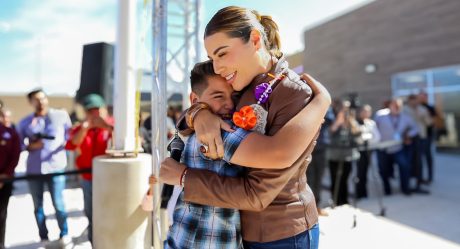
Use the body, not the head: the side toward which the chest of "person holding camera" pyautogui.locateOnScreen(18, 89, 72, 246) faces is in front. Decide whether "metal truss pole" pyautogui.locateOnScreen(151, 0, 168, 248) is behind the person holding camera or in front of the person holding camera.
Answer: in front

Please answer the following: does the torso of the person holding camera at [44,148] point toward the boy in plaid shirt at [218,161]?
yes

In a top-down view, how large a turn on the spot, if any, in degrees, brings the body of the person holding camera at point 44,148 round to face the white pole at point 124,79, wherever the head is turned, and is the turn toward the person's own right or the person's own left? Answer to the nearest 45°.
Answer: approximately 45° to the person's own left

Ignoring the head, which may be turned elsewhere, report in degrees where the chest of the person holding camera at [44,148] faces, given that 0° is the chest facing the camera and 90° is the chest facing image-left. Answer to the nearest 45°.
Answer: approximately 0°

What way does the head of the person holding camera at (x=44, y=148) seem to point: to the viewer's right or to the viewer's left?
to the viewer's right

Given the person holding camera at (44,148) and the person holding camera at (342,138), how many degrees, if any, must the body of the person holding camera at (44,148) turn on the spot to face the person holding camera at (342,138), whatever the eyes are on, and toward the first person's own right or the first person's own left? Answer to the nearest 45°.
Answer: approximately 90° to the first person's own left

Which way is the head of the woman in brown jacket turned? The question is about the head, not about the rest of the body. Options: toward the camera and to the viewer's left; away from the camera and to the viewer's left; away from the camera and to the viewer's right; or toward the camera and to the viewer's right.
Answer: toward the camera and to the viewer's left

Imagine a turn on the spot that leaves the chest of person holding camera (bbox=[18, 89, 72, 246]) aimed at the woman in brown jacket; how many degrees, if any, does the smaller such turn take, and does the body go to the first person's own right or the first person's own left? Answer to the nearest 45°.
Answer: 0° — they already face them
